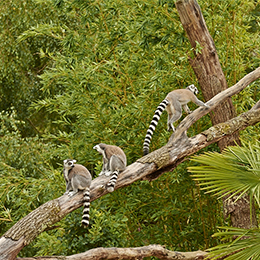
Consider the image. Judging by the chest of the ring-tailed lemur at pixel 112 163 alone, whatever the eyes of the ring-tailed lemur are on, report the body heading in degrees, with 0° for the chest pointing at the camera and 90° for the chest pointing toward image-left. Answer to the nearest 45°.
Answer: approximately 90°

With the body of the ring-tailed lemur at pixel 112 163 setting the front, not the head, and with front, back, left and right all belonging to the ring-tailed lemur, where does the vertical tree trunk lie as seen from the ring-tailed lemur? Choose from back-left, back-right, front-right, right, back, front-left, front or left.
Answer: back-right

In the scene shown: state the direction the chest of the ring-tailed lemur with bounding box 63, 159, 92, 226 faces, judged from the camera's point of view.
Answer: to the viewer's left

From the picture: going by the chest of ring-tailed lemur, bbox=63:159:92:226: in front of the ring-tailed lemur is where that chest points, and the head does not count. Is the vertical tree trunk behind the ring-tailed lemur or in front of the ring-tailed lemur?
behind

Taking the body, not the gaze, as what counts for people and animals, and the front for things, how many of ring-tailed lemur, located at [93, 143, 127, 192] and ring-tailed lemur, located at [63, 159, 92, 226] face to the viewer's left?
2
